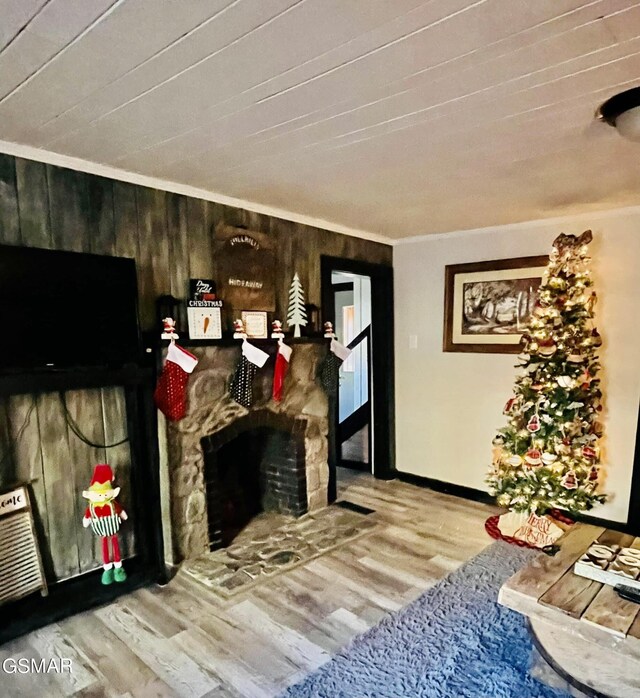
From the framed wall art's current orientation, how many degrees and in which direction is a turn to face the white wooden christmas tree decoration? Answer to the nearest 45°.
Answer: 0° — it already faces it

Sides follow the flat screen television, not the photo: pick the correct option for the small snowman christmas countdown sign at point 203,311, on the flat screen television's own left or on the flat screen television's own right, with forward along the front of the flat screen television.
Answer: on the flat screen television's own left

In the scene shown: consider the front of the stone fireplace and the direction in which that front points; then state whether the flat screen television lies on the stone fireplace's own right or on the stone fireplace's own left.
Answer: on the stone fireplace's own right

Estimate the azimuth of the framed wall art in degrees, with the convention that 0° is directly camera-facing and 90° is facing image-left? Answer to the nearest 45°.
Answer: approximately 45°

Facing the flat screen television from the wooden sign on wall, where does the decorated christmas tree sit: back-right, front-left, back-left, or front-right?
back-left

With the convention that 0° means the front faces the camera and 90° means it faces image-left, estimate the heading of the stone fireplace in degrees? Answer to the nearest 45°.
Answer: approximately 315°

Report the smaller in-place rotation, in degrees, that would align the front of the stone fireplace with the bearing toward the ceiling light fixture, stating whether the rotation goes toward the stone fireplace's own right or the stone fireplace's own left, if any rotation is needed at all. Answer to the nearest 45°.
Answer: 0° — it already faces it

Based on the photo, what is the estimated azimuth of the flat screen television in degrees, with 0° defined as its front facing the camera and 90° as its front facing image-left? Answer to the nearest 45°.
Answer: approximately 315°

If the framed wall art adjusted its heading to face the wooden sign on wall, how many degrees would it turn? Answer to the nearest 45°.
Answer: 0° — it already faces it

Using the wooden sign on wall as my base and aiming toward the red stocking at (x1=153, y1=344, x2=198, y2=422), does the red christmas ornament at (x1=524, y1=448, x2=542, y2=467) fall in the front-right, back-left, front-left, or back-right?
back-left
